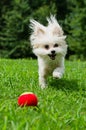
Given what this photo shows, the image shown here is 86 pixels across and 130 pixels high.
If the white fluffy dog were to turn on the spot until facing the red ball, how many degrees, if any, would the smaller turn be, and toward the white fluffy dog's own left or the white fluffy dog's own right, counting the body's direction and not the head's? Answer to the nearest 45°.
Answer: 0° — it already faces it

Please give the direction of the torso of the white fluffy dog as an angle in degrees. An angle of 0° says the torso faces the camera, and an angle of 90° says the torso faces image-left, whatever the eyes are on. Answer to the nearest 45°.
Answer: approximately 0°
